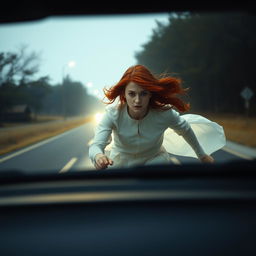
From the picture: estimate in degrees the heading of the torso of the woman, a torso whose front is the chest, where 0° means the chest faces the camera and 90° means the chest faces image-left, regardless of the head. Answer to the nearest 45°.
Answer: approximately 0°
